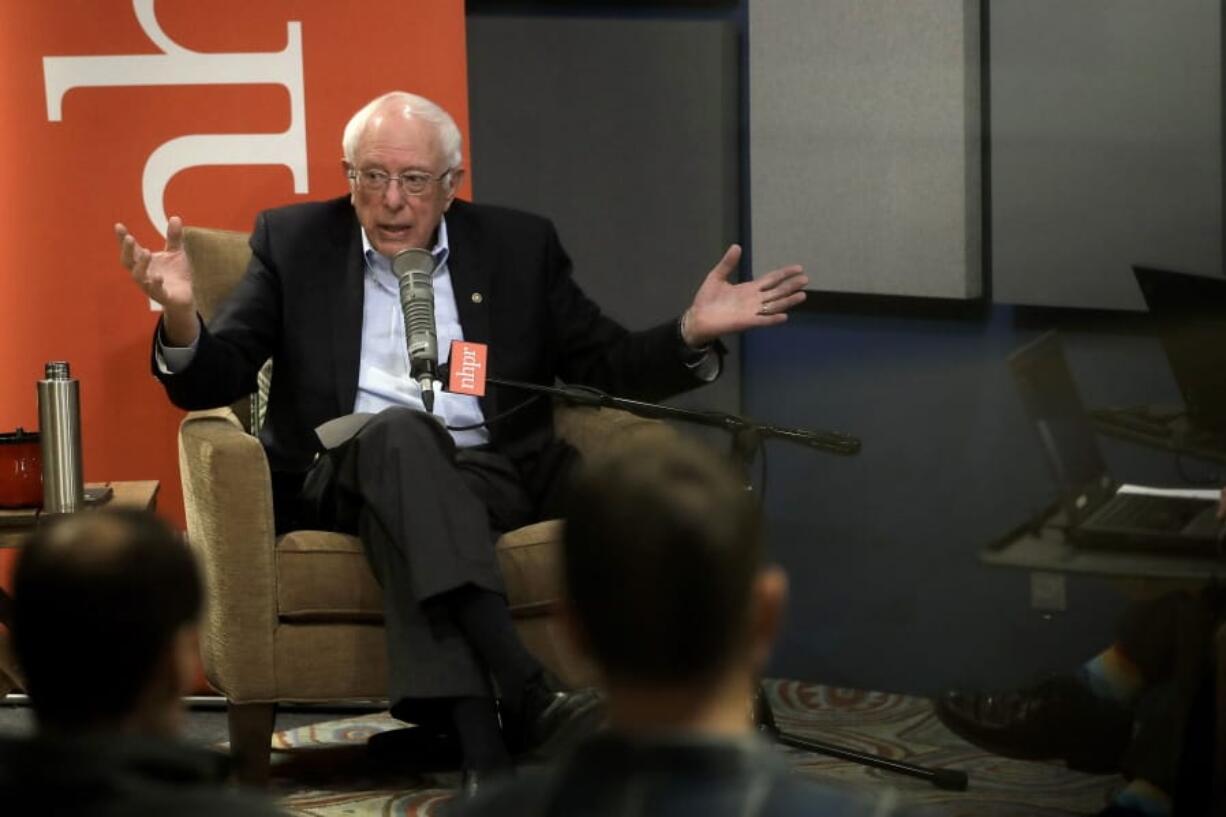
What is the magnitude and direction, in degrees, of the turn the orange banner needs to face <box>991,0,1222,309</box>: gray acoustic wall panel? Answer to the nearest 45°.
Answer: approximately 45° to its left

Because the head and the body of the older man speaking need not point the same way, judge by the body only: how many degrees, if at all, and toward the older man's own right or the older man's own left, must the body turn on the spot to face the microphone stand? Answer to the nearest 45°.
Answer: approximately 45° to the older man's own left

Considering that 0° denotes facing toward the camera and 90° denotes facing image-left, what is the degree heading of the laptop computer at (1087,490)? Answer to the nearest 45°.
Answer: approximately 270°

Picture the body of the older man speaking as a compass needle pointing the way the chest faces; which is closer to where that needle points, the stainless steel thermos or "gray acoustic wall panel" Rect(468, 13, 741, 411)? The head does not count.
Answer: the stainless steel thermos

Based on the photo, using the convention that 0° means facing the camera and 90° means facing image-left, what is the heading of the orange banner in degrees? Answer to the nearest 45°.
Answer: approximately 0°

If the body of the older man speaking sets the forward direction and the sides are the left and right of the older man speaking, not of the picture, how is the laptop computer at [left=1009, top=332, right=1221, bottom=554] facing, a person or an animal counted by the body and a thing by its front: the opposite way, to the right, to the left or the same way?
to the left

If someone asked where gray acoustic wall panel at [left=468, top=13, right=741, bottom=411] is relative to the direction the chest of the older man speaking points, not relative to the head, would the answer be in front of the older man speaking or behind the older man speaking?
behind
